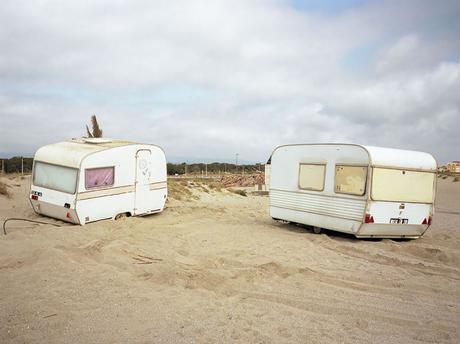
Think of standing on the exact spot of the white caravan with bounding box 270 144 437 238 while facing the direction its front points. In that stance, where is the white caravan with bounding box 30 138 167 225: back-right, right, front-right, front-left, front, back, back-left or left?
front-left

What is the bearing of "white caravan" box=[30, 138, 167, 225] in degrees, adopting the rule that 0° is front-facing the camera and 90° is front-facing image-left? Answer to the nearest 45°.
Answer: approximately 225°

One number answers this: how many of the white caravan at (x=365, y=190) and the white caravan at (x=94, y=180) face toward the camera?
0

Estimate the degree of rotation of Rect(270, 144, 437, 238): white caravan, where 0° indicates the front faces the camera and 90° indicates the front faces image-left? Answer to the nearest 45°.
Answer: approximately 135°
